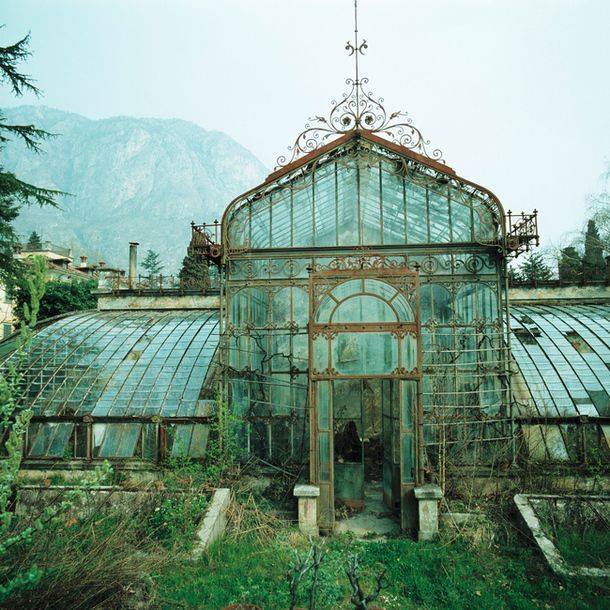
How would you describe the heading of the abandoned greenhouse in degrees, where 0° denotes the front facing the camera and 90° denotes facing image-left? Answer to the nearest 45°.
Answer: approximately 0°

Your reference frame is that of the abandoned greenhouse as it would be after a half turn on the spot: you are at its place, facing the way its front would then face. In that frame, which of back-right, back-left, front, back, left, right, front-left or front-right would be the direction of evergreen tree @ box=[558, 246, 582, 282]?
front-right

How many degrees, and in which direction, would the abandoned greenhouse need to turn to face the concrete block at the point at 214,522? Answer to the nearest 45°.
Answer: approximately 45° to its right

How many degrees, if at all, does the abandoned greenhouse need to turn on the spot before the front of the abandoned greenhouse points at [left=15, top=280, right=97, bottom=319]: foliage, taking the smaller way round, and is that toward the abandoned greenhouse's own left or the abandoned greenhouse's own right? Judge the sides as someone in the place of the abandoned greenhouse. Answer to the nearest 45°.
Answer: approximately 135° to the abandoned greenhouse's own right

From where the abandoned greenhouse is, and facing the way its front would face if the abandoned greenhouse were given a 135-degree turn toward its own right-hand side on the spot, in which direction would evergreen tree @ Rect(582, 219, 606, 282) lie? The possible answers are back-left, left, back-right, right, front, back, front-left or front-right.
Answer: right
